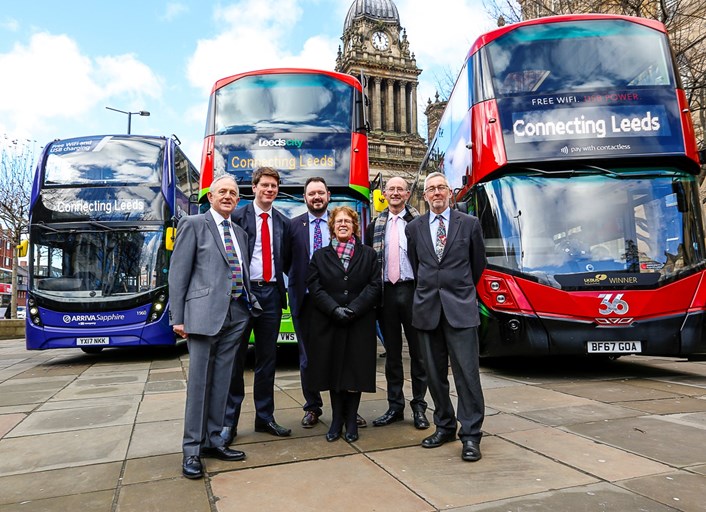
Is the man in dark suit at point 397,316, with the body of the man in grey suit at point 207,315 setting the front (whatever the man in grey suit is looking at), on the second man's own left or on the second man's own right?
on the second man's own left

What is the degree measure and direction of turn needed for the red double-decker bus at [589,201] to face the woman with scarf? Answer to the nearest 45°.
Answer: approximately 45° to its right

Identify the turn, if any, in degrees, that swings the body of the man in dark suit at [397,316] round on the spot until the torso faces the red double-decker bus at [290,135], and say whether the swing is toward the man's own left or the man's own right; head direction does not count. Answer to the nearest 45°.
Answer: approximately 135° to the man's own right

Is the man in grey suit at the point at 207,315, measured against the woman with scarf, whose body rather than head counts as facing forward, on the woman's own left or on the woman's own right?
on the woman's own right

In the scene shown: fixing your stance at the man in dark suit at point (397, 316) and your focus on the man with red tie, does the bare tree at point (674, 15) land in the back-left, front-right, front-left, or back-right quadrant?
back-right

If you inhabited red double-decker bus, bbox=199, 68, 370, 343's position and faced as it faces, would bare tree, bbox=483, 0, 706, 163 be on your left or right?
on your left

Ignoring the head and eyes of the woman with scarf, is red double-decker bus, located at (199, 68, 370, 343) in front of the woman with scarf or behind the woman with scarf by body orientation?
behind

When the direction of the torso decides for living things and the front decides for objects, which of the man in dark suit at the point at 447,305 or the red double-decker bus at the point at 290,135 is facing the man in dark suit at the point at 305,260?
the red double-decker bus
